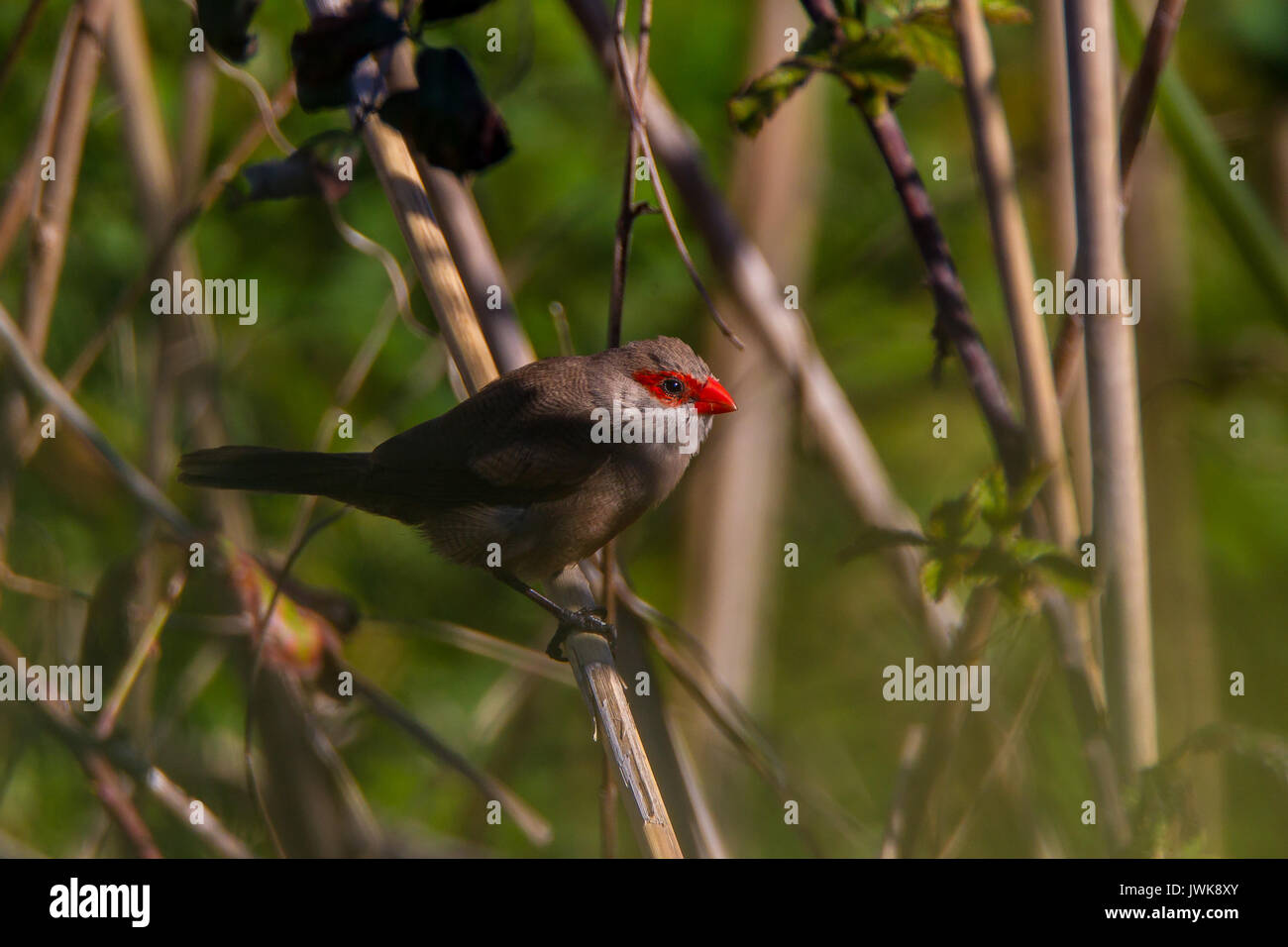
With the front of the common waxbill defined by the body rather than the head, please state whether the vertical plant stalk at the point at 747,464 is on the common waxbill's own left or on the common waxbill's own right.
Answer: on the common waxbill's own left

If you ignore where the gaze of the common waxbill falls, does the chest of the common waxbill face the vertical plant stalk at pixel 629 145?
no

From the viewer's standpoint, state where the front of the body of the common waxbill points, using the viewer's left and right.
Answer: facing to the right of the viewer

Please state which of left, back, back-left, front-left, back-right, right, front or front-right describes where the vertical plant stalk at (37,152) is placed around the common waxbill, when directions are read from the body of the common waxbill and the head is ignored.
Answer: back
